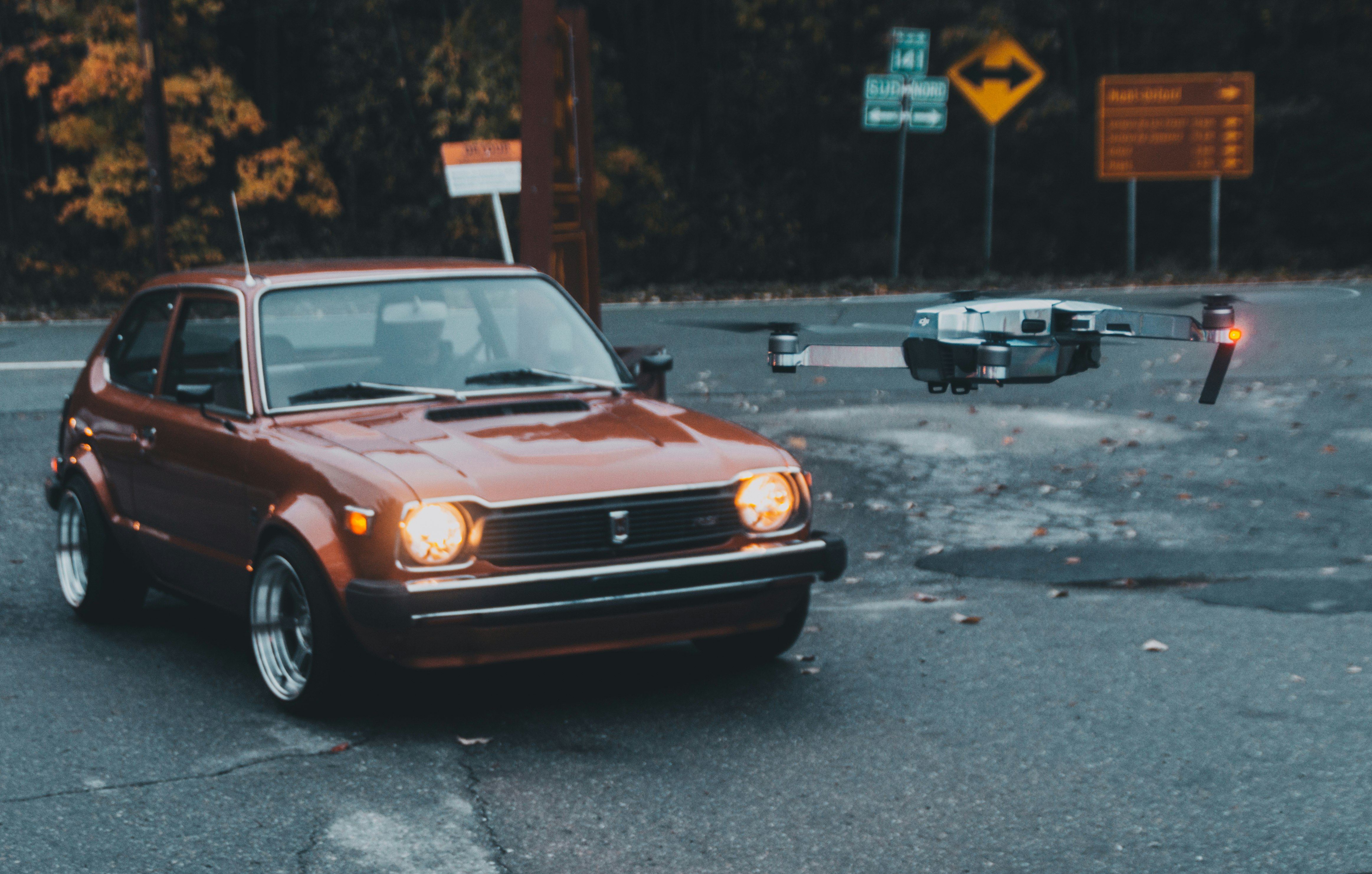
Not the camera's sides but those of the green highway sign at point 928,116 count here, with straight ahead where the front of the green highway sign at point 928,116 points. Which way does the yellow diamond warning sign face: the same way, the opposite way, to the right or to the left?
the same way

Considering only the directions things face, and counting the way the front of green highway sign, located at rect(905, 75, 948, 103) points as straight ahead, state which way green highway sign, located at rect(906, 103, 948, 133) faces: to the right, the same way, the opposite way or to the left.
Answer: the same way

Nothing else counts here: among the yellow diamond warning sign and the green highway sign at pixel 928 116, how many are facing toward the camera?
2

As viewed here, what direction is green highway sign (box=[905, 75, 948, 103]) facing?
toward the camera

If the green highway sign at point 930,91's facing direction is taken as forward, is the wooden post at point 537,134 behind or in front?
in front

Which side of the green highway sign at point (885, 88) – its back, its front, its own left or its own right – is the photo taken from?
front

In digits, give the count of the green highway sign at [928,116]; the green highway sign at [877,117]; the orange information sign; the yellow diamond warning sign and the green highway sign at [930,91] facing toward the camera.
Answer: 5

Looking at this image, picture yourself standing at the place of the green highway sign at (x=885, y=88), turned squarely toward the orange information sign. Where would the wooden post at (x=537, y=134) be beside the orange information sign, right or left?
right

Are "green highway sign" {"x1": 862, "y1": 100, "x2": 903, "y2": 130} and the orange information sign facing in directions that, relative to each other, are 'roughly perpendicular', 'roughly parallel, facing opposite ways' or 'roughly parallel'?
roughly parallel

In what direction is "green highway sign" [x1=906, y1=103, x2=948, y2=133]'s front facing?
toward the camera

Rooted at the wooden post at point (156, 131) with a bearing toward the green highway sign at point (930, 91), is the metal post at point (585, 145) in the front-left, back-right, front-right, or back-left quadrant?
front-right

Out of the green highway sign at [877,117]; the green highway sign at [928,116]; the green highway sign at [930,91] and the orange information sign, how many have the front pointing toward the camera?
4

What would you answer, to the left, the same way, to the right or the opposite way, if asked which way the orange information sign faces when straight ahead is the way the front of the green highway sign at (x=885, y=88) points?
the same way

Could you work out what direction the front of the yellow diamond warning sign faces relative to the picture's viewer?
facing the viewer

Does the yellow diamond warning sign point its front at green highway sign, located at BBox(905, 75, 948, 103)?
no
